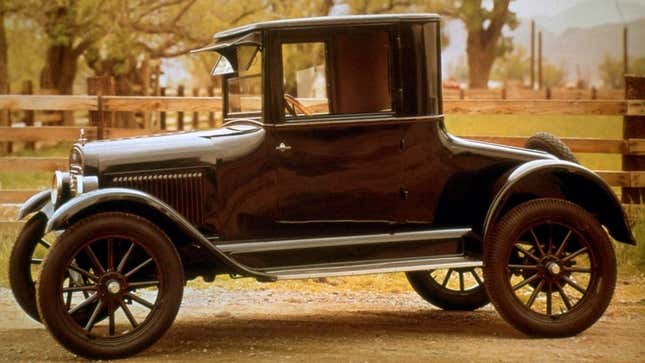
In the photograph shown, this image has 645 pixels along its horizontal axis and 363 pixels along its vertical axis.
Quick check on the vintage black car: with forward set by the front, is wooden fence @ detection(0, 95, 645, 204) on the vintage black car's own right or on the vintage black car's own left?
on the vintage black car's own right

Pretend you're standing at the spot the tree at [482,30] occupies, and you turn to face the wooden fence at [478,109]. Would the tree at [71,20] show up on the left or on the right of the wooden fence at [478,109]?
right

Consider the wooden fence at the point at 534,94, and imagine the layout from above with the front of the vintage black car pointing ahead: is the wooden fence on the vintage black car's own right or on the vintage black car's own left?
on the vintage black car's own right

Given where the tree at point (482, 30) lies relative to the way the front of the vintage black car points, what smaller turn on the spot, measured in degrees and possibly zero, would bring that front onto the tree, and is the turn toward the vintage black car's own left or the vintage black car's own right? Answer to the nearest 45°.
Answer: approximately 90° to the vintage black car's own right

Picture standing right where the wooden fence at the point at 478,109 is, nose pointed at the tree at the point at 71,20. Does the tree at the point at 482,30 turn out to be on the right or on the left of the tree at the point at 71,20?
right

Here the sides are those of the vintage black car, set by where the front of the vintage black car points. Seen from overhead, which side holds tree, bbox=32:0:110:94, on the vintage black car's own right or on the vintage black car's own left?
on the vintage black car's own right

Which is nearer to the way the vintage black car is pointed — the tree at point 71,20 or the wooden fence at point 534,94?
the tree

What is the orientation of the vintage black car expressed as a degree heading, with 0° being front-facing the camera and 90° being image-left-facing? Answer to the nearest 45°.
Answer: approximately 90°
